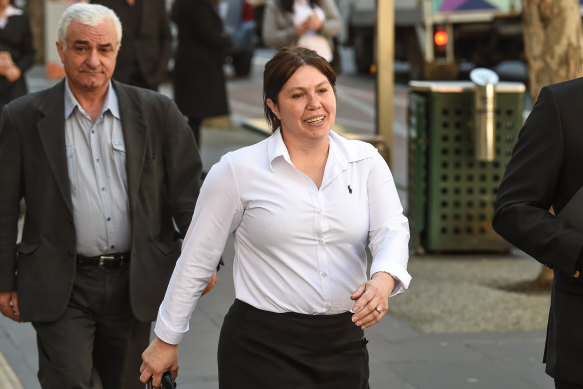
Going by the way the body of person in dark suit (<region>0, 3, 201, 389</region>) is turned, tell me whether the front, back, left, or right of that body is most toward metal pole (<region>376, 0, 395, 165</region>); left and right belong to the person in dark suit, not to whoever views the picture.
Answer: back

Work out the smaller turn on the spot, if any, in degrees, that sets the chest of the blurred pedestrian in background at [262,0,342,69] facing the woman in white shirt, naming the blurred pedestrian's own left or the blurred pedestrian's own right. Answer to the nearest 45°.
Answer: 0° — they already face them

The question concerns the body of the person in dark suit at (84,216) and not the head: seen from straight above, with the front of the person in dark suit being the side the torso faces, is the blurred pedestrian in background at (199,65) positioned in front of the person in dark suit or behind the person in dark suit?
behind
